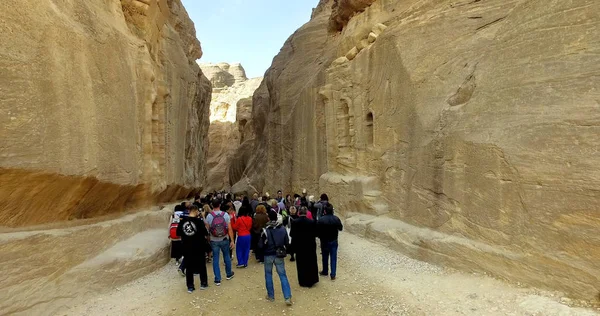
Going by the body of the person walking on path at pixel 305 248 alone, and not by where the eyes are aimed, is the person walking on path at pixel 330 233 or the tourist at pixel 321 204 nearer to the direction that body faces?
the tourist

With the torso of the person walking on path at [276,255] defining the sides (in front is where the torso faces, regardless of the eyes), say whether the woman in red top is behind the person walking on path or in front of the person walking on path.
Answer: in front

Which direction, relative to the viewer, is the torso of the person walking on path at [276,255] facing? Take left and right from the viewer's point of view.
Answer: facing away from the viewer

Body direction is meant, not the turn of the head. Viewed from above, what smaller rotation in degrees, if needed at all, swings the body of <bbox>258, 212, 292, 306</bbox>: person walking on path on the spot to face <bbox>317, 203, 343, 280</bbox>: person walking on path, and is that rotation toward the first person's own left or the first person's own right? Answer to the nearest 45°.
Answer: approximately 45° to the first person's own right

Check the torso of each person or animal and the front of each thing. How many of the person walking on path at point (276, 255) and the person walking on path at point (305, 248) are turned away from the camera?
2

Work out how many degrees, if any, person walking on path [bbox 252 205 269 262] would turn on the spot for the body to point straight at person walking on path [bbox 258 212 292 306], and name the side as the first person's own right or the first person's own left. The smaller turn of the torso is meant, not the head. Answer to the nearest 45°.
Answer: approximately 180°

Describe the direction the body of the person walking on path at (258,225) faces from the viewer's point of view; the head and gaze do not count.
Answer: away from the camera

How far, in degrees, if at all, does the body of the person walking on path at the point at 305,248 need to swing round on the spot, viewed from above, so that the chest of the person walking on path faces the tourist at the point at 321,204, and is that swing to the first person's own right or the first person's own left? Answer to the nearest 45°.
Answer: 0° — they already face them

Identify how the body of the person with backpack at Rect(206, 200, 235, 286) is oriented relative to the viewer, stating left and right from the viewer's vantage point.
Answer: facing away from the viewer

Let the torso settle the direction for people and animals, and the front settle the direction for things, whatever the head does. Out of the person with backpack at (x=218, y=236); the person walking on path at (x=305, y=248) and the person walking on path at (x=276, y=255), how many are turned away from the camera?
3

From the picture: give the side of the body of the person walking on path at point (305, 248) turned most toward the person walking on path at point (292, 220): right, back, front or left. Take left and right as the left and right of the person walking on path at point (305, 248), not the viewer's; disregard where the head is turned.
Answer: front

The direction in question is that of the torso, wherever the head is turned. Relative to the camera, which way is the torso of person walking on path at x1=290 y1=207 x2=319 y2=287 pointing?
away from the camera

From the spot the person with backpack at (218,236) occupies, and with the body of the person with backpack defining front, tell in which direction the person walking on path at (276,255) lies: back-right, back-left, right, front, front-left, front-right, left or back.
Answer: back-right

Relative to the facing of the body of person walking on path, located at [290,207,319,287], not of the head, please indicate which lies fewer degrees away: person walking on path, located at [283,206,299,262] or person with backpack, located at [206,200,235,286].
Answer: the person walking on path
